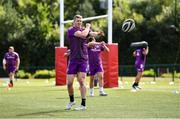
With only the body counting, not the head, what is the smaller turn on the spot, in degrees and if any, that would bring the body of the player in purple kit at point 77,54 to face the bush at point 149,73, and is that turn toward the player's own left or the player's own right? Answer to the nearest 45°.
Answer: approximately 180°

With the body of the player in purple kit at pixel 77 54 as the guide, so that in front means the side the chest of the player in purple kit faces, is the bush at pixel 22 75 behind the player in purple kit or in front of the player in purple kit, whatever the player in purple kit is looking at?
behind

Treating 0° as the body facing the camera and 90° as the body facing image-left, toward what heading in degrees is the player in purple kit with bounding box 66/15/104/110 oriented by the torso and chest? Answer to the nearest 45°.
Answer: approximately 0°

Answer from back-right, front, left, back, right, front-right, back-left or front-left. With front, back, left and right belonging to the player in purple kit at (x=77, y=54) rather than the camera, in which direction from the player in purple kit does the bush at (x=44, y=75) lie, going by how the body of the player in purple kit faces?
back
